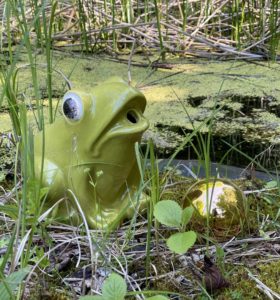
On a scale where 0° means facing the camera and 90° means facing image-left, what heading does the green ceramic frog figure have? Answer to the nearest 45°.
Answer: approximately 315°
